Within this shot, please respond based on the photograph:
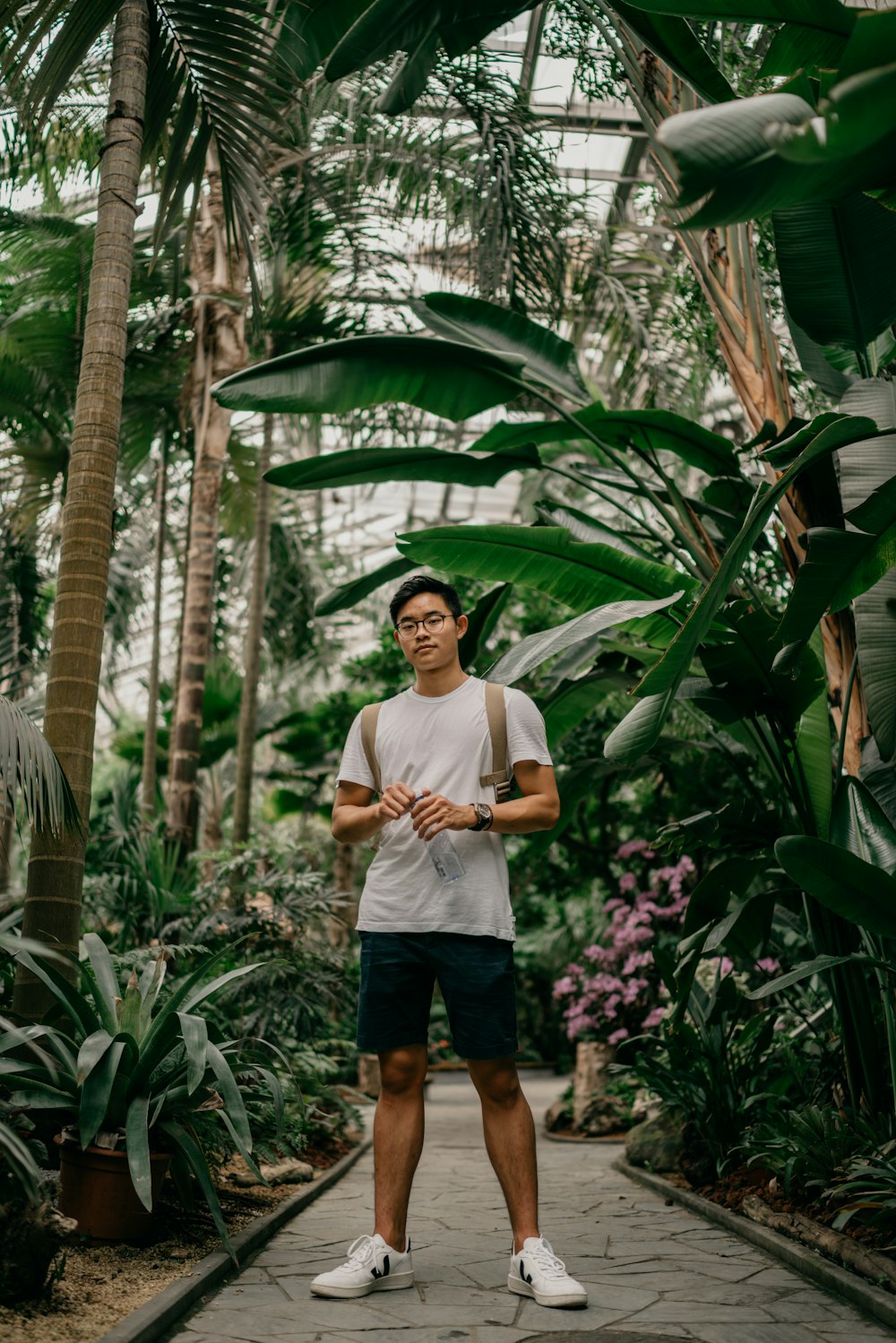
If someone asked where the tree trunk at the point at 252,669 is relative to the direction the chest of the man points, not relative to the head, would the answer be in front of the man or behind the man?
behind

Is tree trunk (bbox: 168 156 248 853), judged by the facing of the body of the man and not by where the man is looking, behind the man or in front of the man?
behind

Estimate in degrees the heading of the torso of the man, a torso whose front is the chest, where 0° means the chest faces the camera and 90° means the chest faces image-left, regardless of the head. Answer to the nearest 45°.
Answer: approximately 0°

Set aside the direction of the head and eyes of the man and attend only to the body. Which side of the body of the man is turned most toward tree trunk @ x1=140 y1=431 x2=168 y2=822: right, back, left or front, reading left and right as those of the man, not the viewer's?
back

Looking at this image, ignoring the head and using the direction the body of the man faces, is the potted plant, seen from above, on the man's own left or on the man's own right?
on the man's own right
